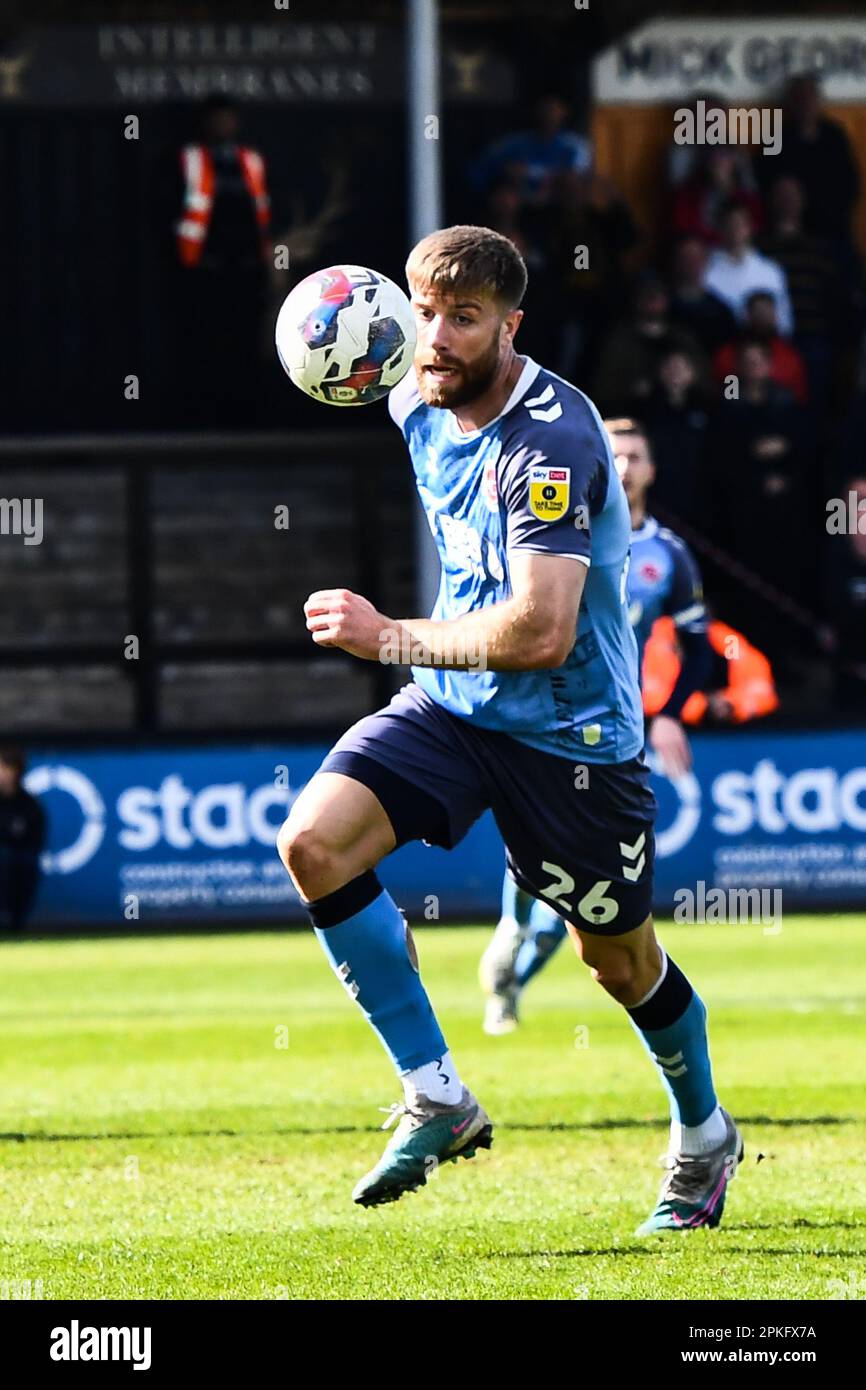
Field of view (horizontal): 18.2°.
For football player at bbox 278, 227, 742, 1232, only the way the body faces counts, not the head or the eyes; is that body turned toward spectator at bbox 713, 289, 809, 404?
no

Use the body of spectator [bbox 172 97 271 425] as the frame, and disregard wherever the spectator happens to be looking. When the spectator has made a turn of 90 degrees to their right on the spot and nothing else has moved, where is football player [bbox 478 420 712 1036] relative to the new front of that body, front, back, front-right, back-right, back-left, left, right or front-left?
left

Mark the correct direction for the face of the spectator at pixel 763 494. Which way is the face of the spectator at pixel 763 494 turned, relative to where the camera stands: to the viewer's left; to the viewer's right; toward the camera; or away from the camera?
toward the camera

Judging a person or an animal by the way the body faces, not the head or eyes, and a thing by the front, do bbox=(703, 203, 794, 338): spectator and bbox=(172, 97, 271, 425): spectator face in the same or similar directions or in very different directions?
same or similar directions

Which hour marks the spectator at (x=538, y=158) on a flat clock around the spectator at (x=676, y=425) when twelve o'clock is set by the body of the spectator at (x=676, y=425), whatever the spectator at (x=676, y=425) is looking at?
the spectator at (x=538, y=158) is roughly at 5 o'clock from the spectator at (x=676, y=425).

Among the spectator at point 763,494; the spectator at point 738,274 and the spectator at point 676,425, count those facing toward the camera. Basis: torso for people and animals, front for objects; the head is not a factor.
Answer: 3

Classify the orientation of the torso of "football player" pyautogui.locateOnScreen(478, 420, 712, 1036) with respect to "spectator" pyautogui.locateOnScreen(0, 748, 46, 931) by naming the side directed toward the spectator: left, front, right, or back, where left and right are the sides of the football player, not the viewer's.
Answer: right

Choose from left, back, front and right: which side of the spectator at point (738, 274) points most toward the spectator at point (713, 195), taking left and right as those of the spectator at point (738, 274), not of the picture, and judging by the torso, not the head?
back

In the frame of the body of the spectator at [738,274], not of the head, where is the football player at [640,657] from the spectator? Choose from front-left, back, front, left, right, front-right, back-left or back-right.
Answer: front

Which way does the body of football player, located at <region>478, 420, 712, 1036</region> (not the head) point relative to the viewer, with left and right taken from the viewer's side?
facing the viewer and to the left of the viewer

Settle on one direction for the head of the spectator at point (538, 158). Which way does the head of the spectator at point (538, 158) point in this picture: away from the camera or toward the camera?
toward the camera

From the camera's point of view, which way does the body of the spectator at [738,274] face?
toward the camera

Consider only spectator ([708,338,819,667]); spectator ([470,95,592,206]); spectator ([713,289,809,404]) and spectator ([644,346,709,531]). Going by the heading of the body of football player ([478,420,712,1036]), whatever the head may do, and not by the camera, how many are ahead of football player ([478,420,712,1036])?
0

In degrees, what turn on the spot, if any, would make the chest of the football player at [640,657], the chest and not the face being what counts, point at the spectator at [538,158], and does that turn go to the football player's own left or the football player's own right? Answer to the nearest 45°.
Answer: approximately 135° to the football player's own right
